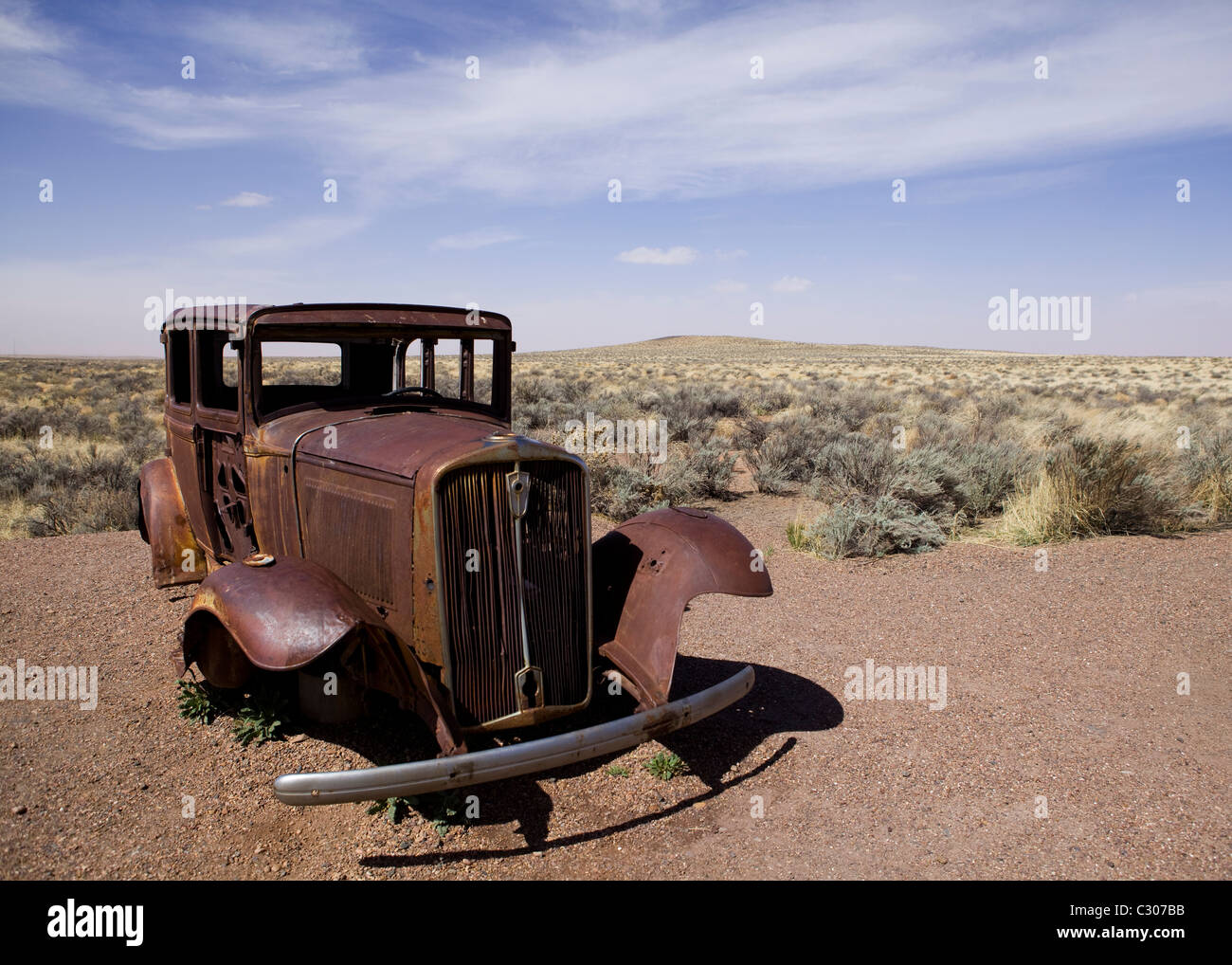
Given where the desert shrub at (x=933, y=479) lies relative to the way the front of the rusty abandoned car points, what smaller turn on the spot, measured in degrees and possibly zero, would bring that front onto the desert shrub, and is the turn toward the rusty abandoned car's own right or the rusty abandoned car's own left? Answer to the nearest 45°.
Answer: approximately 90° to the rusty abandoned car's own left

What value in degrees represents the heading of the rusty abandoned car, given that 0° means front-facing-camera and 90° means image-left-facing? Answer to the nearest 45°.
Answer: approximately 315°

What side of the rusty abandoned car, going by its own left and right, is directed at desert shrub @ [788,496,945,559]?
left

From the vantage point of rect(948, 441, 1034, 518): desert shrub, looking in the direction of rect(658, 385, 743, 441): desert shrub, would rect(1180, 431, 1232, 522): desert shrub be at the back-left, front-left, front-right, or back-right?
back-right
